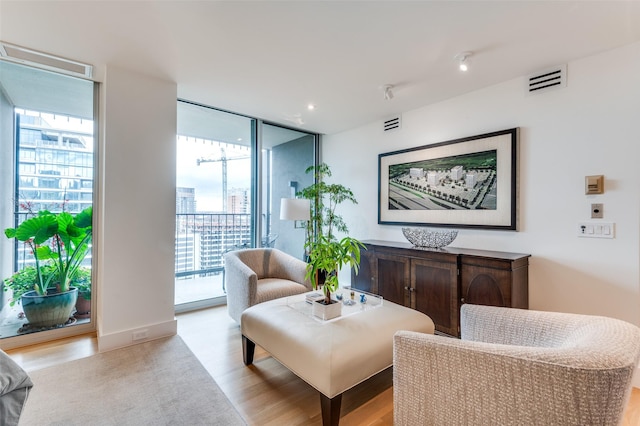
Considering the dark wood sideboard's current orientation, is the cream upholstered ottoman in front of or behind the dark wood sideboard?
in front

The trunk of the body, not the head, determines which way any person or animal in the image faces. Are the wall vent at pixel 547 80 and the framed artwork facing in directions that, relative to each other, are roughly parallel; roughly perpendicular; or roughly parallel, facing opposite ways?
roughly parallel

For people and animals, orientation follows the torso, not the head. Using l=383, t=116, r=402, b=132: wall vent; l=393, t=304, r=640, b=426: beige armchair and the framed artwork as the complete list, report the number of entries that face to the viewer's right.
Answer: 0

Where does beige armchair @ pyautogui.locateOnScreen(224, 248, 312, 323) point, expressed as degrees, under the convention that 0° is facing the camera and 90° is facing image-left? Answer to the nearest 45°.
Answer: approximately 315°

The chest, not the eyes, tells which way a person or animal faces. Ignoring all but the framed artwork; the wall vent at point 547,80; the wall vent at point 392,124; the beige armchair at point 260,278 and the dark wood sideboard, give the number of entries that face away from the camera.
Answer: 0

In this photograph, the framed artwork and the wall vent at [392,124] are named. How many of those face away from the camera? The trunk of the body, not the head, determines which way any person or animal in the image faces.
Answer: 0

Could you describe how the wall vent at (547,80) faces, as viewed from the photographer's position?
facing the viewer and to the left of the viewer

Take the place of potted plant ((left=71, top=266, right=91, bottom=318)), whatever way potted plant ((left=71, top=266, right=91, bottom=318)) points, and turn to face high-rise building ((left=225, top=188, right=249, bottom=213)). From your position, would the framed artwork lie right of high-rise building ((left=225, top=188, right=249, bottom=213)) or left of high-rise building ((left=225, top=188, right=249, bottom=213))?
right

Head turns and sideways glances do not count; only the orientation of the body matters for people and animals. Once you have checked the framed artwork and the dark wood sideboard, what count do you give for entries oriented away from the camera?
0

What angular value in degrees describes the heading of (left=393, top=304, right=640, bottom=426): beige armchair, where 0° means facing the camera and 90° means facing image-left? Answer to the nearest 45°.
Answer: approximately 135°

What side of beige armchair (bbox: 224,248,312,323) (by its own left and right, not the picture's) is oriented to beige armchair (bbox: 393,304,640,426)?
front
